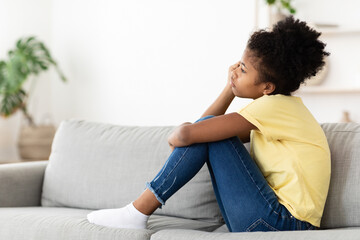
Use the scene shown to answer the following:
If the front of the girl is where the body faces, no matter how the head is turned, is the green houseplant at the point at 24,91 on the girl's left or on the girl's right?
on the girl's right

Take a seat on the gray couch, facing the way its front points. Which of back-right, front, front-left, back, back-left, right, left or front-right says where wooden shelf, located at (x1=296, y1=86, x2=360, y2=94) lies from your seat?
back-left

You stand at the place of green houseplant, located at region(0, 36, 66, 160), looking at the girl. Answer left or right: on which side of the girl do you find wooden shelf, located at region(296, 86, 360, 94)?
left

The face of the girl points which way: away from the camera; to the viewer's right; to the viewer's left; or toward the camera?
to the viewer's left

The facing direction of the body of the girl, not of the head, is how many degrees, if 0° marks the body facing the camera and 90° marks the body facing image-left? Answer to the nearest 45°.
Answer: approximately 90°

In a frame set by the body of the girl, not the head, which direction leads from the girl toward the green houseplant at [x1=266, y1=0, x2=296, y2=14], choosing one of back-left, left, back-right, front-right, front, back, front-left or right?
right

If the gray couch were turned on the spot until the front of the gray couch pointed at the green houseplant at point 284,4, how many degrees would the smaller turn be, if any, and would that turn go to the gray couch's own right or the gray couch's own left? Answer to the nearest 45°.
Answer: approximately 135° to the gray couch's own left

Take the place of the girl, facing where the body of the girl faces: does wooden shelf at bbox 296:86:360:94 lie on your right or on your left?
on your right

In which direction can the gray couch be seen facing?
toward the camera
